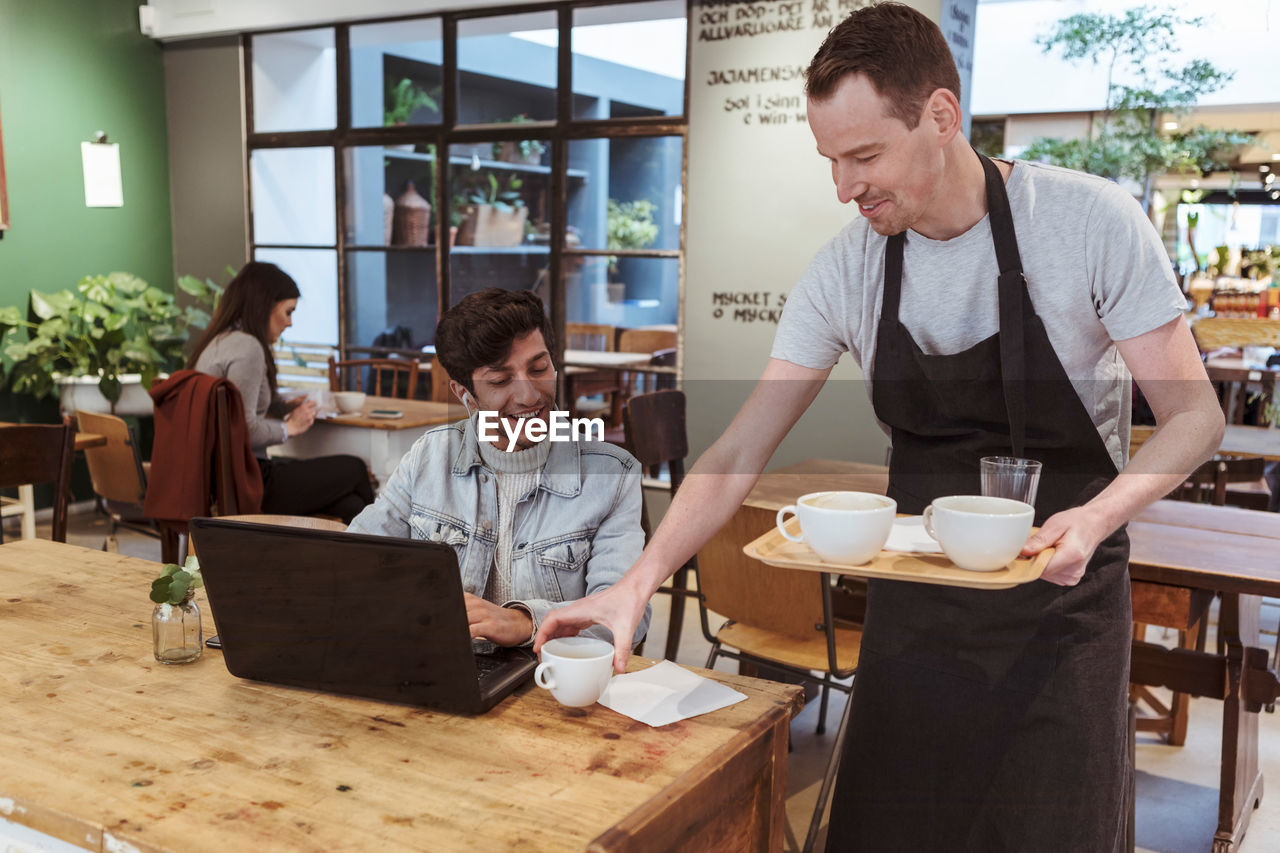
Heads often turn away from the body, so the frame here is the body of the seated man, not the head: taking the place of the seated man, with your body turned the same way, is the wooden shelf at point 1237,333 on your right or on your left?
on your left

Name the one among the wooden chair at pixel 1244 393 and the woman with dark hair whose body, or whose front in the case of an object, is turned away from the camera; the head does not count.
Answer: the wooden chair

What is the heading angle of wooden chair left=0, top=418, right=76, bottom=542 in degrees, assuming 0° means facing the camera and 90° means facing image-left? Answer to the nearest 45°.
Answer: approximately 180°

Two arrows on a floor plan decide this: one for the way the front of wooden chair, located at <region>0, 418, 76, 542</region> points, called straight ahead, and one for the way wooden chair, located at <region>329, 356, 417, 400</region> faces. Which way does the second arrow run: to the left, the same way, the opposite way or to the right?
the opposite way

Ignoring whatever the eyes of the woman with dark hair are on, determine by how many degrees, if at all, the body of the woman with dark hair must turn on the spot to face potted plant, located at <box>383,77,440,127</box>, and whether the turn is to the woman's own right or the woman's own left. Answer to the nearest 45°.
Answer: approximately 90° to the woman's own left

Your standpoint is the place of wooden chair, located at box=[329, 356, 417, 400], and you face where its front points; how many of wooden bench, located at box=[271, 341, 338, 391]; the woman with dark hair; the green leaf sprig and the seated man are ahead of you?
3

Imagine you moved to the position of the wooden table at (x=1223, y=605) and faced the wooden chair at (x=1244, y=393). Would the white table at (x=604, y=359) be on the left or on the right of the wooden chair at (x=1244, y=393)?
left

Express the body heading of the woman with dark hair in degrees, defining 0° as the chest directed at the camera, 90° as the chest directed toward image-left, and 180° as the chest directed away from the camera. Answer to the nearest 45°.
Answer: approximately 270°
